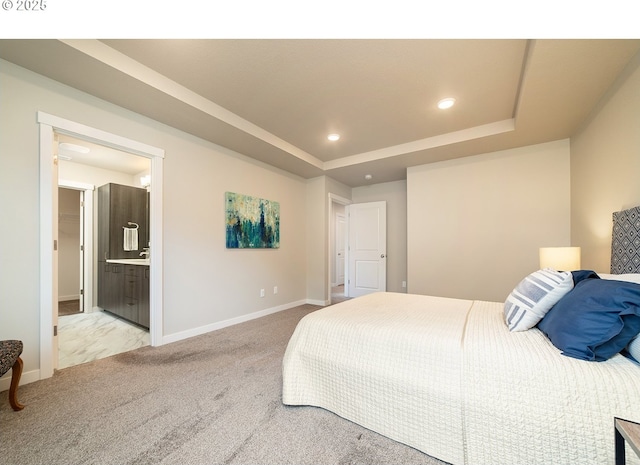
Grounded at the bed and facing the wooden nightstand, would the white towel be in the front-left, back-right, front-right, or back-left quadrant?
back-right

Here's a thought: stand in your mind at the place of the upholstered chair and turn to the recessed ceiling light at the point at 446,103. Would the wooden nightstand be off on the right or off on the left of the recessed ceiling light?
right

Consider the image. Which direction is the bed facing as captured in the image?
to the viewer's left

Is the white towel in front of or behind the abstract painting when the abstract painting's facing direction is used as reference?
behind

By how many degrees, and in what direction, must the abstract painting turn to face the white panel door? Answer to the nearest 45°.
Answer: approximately 90° to its left

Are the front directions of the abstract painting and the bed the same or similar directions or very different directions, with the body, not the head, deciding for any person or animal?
very different directions
